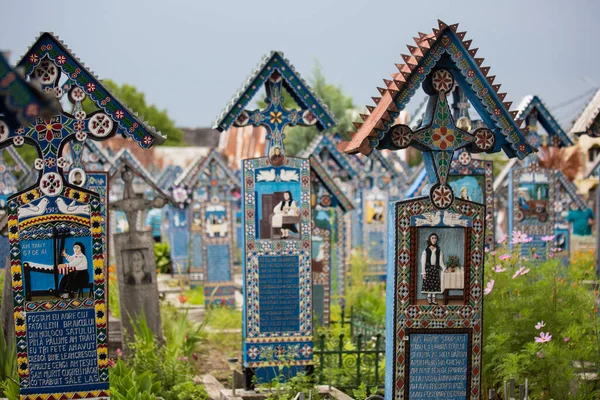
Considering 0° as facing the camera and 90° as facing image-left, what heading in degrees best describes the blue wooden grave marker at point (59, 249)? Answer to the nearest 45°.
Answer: approximately 0°

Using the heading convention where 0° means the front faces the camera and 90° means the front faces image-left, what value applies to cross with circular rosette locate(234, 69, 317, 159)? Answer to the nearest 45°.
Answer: approximately 0°

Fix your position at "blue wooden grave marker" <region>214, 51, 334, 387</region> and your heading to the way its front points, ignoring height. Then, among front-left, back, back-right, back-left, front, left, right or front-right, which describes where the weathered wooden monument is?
back-right

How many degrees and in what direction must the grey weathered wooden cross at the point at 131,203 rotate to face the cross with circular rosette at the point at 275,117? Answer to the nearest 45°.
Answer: approximately 45° to its left

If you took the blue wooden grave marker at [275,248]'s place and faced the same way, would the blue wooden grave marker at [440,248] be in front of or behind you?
in front

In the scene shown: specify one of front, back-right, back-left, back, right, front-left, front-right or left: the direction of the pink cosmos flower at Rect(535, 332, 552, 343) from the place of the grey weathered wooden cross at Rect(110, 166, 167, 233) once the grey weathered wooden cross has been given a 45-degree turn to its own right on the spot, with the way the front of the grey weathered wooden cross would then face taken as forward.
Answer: left

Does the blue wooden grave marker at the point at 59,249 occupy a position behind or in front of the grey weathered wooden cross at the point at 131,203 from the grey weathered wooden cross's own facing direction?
in front

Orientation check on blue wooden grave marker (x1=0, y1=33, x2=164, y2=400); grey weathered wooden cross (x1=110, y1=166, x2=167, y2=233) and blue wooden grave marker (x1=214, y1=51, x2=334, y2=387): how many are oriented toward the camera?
3

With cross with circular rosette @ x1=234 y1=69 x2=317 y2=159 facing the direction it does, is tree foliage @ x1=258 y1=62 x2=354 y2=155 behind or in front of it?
behind

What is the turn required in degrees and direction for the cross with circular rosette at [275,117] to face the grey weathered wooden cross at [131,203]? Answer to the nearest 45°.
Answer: approximately 135° to its right

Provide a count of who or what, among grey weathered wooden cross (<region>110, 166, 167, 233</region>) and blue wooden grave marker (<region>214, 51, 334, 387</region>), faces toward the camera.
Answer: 2
